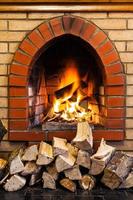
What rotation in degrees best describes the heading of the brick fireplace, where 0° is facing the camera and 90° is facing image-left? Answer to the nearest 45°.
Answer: approximately 0°
